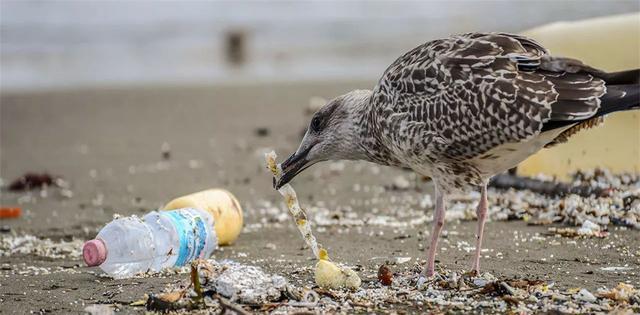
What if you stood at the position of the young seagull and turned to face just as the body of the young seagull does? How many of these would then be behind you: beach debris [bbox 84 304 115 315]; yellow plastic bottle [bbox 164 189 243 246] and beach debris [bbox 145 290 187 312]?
0

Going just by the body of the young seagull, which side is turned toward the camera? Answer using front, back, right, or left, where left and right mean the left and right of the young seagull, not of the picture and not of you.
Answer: left

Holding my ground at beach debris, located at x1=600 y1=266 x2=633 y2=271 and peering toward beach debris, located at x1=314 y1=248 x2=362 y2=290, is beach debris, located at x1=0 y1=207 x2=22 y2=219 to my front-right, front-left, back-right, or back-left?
front-right

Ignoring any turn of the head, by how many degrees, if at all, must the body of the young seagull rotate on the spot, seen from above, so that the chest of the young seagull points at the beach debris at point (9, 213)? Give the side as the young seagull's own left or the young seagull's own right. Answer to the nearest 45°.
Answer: approximately 45° to the young seagull's own right

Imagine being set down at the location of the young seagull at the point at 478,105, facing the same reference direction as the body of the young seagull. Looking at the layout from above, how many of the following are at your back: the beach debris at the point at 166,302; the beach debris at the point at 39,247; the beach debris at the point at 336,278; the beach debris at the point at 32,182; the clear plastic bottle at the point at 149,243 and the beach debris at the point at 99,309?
0

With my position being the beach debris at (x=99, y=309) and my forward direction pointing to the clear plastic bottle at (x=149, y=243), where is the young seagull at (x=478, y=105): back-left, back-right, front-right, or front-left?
front-right

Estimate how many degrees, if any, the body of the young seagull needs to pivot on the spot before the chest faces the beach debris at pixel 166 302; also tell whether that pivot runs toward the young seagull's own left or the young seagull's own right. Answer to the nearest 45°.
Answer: approximately 45° to the young seagull's own left

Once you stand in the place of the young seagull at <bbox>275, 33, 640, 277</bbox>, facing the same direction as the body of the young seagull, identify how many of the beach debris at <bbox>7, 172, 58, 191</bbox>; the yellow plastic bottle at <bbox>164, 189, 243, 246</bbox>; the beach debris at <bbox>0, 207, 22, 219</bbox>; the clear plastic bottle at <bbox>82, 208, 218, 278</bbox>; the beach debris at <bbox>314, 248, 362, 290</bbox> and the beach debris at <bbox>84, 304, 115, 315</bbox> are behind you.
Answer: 0

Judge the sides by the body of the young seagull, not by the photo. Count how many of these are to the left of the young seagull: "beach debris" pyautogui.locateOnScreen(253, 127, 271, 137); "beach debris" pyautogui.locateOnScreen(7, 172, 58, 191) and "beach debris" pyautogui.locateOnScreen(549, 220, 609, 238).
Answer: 0

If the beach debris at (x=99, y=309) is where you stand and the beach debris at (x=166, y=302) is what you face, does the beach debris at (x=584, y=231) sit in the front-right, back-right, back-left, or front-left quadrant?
front-left

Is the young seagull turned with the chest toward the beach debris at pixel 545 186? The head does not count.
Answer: no

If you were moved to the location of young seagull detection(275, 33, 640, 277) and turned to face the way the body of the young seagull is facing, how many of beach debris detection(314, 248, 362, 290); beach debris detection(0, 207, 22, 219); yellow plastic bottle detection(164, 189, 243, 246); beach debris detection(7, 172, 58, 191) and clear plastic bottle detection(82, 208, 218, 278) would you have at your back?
0

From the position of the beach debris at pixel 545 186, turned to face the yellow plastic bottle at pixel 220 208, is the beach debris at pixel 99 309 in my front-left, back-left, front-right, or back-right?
front-left

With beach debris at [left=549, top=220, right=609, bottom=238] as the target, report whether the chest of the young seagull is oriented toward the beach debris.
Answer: no

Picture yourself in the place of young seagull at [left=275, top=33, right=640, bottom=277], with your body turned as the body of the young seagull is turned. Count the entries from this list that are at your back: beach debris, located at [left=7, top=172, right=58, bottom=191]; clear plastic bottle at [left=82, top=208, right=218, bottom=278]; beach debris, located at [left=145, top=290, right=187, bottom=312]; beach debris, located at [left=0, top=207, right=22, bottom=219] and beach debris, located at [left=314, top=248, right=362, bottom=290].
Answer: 0

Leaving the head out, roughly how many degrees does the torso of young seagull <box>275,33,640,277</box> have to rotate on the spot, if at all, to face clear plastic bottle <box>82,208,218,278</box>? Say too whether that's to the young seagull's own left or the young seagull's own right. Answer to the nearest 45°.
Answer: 0° — it already faces it
